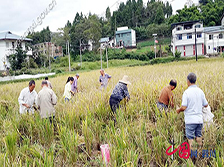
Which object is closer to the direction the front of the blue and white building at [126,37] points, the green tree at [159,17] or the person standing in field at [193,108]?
the person standing in field

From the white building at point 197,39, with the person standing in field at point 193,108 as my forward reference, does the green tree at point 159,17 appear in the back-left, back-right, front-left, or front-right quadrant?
back-right

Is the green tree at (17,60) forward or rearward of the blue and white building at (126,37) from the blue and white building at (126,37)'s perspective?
forward

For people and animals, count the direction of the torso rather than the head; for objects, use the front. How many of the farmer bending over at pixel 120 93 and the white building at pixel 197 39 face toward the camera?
1

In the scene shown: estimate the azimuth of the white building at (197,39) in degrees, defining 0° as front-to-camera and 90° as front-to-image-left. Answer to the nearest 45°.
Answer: approximately 0°
